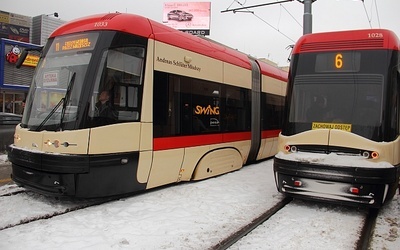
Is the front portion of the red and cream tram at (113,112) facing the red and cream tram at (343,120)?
no

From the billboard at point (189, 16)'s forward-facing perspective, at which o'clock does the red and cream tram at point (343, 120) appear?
The red and cream tram is roughly at 12 o'clock from the billboard.

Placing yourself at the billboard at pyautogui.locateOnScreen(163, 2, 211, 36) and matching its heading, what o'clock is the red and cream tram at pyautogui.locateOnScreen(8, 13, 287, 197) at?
The red and cream tram is roughly at 12 o'clock from the billboard.

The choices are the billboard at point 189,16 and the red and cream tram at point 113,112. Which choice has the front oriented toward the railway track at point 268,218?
the billboard

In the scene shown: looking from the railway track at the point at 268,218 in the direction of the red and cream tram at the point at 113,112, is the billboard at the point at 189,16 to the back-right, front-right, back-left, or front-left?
front-right

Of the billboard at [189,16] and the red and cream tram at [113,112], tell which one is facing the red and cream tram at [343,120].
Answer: the billboard

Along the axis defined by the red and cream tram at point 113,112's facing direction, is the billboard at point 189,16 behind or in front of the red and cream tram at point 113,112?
behind

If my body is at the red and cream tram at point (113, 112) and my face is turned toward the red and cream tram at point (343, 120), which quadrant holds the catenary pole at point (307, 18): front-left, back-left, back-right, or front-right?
front-left

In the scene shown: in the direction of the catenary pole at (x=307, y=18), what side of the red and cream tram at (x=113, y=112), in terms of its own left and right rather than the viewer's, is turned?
back

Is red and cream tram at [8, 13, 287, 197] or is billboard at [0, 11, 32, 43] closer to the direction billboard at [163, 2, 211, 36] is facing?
the red and cream tram

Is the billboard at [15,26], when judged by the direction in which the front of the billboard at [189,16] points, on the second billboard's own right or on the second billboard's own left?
on the second billboard's own right

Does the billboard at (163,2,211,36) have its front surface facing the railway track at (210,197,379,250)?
yes

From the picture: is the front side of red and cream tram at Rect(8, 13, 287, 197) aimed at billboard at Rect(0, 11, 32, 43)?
no

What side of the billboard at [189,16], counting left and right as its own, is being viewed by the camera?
front

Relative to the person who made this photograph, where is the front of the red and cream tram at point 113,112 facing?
facing the viewer and to the left of the viewer

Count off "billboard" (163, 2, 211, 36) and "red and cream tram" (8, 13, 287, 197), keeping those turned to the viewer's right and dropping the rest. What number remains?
0

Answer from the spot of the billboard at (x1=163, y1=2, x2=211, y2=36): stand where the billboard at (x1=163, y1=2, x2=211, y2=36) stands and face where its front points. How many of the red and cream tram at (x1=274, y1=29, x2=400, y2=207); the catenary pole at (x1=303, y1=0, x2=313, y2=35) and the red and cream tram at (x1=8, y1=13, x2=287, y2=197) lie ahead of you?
3

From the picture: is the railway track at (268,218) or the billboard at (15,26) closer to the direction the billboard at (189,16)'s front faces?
the railway track
